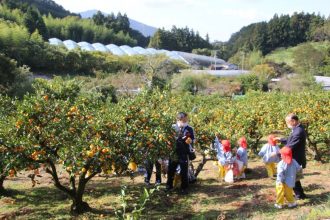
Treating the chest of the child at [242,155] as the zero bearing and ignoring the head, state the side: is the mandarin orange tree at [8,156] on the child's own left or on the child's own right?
on the child's own left

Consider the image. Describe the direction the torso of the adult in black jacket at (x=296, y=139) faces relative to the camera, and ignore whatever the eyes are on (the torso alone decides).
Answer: to the viewer's left

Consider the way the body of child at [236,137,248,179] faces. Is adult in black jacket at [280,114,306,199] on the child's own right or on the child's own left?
on the child's own left

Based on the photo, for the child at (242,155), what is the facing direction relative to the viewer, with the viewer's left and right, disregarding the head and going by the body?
facing to the left of the viewer
